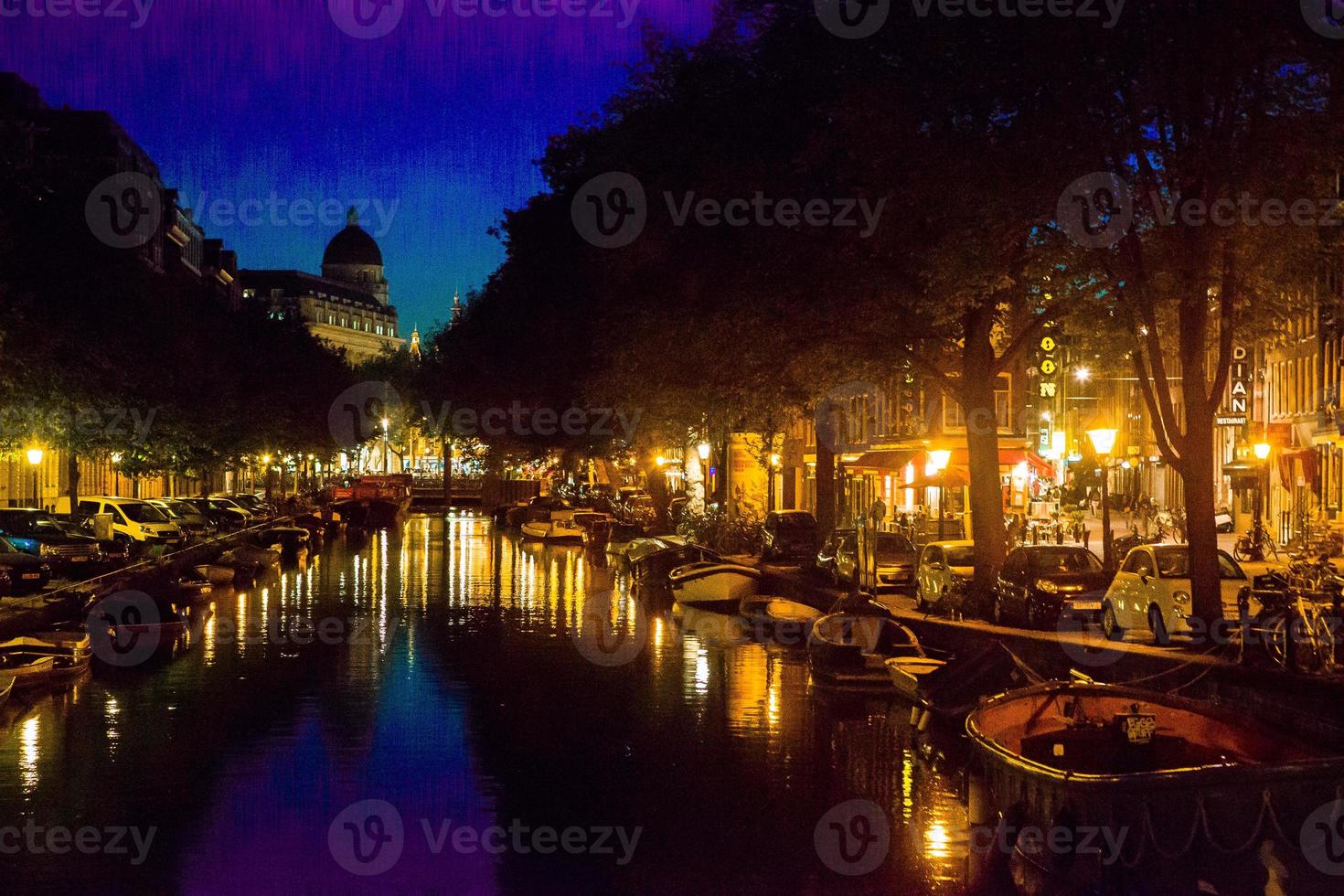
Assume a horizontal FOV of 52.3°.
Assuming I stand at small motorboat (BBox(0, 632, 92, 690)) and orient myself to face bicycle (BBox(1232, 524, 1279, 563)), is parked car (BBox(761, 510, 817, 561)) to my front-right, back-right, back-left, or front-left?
front-left

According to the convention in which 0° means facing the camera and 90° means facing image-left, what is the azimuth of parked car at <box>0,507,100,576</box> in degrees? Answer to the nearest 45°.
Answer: approximately 315°

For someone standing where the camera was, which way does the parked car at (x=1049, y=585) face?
facing the viewer and to the right of the viewer

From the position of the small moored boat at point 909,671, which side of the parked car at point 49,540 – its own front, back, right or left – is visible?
front

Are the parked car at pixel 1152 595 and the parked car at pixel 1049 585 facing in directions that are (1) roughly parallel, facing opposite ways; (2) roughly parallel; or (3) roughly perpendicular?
roughly parallel

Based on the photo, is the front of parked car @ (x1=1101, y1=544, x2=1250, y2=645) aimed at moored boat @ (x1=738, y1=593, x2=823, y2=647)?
no
